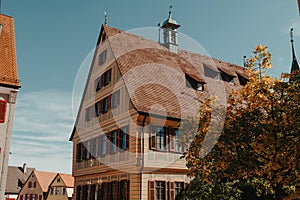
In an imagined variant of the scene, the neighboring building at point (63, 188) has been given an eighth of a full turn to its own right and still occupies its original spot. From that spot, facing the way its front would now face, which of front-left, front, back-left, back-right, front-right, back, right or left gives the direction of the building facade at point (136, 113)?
left

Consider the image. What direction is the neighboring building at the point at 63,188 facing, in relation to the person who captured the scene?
facing the viewer and to the left of the viewer

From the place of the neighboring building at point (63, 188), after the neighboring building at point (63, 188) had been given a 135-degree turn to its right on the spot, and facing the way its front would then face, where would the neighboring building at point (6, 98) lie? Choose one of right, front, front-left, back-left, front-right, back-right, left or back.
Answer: back

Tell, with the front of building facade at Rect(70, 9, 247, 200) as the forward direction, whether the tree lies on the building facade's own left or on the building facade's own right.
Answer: on the building facade's own left

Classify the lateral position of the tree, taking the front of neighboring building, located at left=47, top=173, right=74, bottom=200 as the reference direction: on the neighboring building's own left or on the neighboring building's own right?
on the neighboring building's own left

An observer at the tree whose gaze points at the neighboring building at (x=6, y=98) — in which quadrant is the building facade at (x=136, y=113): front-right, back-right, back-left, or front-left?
front-right
